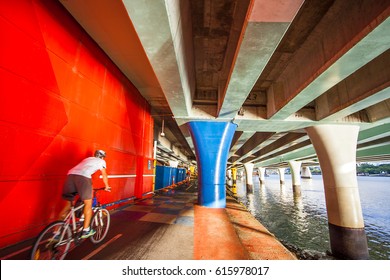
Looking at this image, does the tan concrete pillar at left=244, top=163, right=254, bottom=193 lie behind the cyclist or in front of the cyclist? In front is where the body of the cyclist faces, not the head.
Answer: in front

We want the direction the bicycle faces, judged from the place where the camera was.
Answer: facing away from the viewer and to the right of the viewer

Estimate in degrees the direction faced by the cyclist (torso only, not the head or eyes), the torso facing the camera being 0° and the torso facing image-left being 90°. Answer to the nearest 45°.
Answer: approximately 225°

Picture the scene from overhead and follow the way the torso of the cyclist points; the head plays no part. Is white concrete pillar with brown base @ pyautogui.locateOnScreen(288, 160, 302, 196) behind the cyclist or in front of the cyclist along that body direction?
in front
